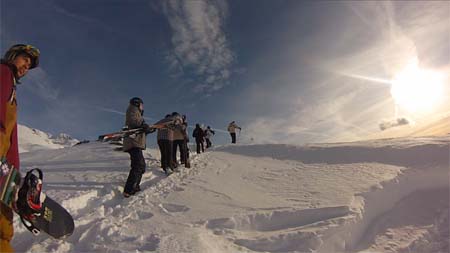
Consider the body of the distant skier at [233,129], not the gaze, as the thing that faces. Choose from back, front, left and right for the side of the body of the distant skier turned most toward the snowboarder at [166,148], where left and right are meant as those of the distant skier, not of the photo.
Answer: back

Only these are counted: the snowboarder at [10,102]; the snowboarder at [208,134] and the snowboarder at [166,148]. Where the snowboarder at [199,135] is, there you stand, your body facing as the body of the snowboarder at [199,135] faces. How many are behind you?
2

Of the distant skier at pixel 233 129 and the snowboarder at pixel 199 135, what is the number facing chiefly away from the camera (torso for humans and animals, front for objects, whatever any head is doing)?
2

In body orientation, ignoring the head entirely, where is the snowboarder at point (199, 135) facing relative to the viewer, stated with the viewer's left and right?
facing away from the viewer

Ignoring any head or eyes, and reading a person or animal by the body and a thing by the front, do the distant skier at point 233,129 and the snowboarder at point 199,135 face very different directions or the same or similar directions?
same or similar directions

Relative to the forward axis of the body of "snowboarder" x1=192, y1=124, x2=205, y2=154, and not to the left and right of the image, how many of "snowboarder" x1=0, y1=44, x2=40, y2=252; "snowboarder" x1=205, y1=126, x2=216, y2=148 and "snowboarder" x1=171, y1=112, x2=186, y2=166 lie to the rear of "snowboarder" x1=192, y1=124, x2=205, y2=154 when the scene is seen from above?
2

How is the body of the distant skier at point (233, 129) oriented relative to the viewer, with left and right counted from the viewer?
facing away from the viewer

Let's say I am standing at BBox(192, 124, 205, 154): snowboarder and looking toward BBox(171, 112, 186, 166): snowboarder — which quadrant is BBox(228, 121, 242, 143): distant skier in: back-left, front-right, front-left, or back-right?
back-left

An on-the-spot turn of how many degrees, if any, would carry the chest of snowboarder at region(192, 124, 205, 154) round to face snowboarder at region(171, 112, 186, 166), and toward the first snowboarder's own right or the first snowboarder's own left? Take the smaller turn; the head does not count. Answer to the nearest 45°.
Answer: approximately 180°

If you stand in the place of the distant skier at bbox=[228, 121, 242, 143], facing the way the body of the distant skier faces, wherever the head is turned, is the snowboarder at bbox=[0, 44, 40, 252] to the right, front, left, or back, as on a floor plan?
back

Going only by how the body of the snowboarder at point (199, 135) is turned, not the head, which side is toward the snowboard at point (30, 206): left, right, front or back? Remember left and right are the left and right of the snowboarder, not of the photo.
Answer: back

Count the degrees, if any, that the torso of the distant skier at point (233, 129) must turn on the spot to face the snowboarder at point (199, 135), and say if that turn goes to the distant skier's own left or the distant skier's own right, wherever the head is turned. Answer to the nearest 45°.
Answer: approximately 180°

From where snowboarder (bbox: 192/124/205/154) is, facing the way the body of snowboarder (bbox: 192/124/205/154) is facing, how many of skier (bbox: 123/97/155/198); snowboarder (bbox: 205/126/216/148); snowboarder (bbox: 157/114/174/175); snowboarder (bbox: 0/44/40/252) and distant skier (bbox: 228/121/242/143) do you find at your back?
3

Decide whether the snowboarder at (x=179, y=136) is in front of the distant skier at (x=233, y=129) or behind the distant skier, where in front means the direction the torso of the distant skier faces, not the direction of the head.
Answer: behind

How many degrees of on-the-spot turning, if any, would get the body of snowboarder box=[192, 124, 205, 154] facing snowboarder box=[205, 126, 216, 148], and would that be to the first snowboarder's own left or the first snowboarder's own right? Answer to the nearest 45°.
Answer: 0° — they already face them

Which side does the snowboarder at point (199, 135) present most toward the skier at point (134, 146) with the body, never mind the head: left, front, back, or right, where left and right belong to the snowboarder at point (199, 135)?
back
